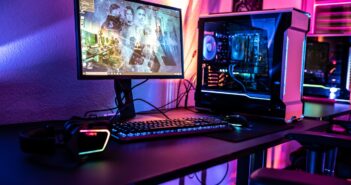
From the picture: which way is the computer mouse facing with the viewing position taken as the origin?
facing away from the viewer and to the left of the viewer

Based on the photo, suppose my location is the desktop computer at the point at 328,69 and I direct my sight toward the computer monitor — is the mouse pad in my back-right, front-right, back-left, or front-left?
front-left

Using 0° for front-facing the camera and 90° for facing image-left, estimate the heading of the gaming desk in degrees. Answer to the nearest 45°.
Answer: approximately 315°

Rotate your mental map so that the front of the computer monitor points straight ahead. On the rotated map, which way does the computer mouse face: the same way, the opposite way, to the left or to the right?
the opposite way

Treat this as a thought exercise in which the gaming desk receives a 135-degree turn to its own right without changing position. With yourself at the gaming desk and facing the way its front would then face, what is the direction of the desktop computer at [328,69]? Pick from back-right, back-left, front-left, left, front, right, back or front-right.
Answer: back-right

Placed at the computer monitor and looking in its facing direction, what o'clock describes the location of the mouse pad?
The mouse pad is roughly at 11 o'clock from the computer monitor.

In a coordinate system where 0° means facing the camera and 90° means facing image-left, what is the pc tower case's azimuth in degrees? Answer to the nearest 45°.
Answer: approximately 315°

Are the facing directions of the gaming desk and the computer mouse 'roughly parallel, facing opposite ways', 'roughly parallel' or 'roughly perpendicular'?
roughly parallel, facing opposite ways

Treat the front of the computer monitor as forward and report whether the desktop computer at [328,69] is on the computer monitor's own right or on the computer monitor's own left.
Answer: on the computer monitor's own left

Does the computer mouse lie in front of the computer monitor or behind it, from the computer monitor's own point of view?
in front

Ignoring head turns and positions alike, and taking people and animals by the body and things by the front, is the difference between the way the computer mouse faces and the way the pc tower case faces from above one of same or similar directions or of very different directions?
very different directions

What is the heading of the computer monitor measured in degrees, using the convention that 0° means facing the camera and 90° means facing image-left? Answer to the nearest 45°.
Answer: approximately 315°
